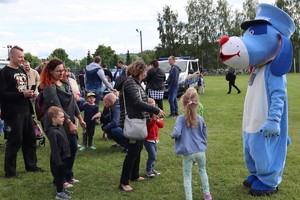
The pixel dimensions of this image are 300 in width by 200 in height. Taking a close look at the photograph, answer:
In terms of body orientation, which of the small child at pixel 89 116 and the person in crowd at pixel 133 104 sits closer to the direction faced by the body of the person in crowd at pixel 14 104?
the person in crowd

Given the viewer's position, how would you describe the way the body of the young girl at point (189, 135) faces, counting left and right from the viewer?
facing away from the viewer

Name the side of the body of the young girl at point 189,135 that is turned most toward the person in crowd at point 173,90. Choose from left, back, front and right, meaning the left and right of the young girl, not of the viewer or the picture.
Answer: front

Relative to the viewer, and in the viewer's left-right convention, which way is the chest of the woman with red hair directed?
facing the viewer and to the right of the viewer

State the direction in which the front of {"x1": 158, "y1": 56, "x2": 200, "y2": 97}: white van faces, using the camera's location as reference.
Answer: facing the viewer and to the left of the viewer

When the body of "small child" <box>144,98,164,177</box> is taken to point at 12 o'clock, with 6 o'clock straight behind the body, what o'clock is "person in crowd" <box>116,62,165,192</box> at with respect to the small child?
The person in crowd is roughly at 2 o'clock from the small child.

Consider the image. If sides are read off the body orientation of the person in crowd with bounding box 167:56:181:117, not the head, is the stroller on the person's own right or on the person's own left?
on the person's own left

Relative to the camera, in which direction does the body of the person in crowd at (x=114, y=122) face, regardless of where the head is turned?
to the viewer's left

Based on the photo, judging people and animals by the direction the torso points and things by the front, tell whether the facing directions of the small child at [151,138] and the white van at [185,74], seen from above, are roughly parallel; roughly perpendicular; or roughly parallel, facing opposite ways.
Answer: roughly perpendicular

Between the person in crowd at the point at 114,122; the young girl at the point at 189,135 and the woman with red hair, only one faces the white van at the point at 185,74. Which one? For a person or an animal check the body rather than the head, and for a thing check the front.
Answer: the young girl

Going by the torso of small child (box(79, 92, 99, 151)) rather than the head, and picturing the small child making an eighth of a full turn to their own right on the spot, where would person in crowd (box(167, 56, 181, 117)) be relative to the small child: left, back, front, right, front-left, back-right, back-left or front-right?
back

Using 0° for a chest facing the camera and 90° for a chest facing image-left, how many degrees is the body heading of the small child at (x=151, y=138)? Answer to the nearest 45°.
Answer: approximately 315°

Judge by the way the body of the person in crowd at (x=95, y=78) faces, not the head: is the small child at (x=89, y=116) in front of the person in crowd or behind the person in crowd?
behind
